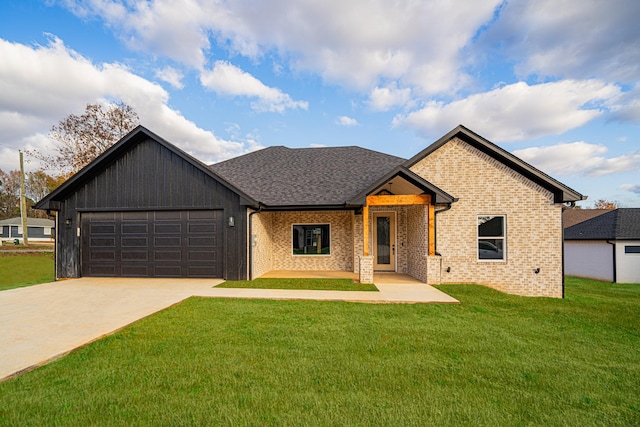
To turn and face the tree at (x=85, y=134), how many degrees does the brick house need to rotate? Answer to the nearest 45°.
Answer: approximately 135° to its right

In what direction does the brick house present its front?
toward the camera

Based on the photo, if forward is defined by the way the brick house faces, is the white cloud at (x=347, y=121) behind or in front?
behind

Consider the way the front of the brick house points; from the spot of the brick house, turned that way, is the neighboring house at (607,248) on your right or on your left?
on your left
